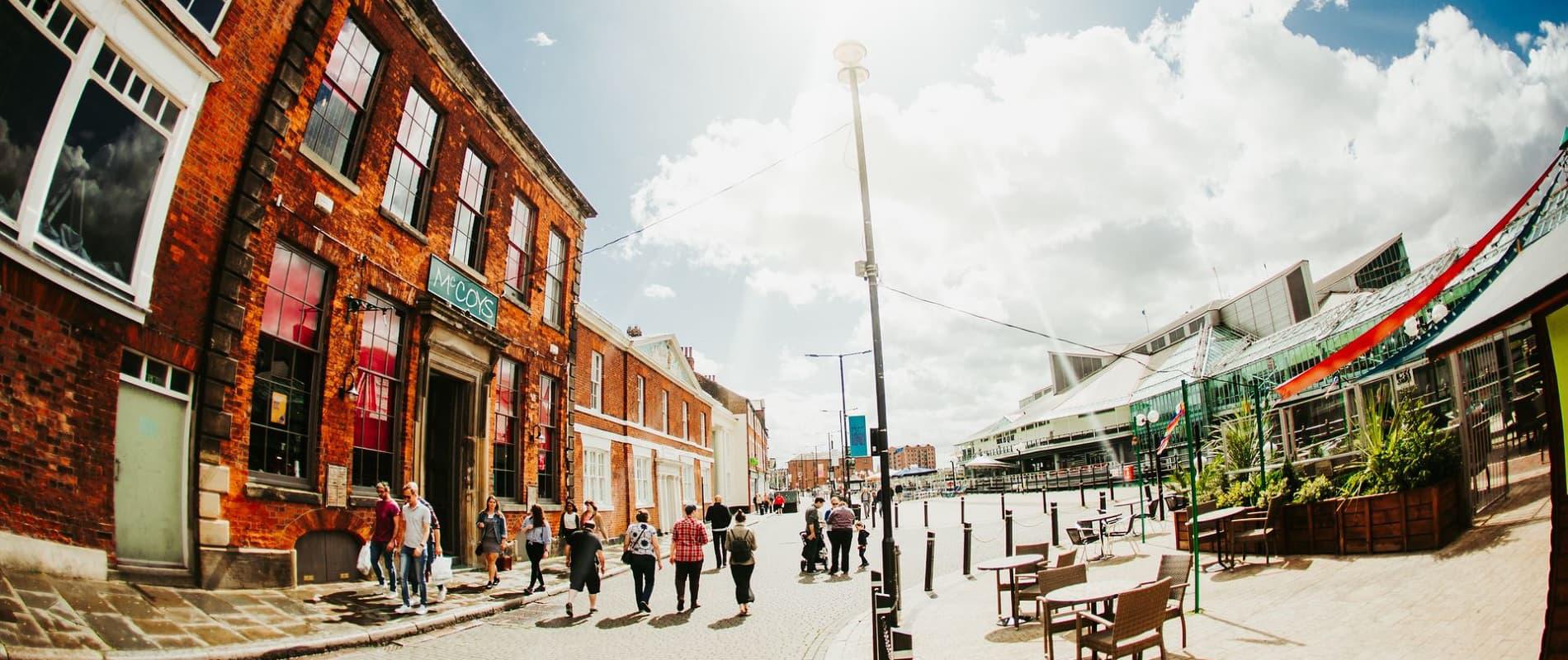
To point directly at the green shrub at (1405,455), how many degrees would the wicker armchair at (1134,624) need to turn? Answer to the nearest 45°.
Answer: approximately 90° to its right

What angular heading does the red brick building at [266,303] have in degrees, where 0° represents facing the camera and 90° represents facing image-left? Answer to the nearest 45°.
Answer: approximately 315°

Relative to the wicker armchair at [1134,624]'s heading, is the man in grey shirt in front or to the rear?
in front

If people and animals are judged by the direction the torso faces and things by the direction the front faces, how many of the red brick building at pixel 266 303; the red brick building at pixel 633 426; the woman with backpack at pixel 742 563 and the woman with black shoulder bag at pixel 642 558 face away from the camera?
2

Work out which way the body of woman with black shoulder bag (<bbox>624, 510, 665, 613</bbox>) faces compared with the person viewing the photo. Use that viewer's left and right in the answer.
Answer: facing away from the viewer

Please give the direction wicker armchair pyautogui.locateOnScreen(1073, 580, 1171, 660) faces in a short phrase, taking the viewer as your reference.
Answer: facing away from the viewer and to the left of the viewer

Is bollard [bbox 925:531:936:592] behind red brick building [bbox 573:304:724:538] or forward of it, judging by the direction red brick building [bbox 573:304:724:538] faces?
forward

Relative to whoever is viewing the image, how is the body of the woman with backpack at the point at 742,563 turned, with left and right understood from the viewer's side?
facing away from the viewer

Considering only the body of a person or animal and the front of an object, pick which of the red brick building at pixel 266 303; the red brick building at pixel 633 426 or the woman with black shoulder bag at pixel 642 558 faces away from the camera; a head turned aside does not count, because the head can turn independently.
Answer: the woman with black shoulder bag

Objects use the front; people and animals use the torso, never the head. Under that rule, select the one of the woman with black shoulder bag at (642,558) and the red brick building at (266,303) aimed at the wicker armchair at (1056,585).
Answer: the red brick building
